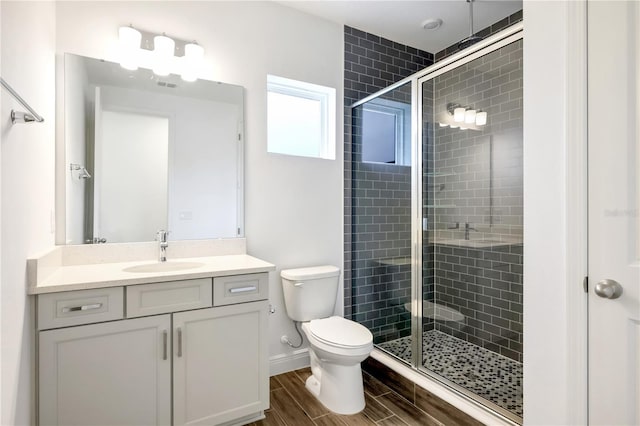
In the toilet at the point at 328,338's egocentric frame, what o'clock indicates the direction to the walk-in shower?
The walk-in shower is roughly at 10 o'clock from the toilet.

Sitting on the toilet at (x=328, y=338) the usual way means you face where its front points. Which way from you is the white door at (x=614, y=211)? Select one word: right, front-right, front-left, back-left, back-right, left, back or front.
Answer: front

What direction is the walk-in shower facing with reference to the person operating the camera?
facing the viewer and to the left of the viewer

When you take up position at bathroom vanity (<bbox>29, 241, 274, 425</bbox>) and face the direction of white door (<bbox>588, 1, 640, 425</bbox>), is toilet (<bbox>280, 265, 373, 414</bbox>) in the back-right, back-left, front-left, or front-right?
front-left
